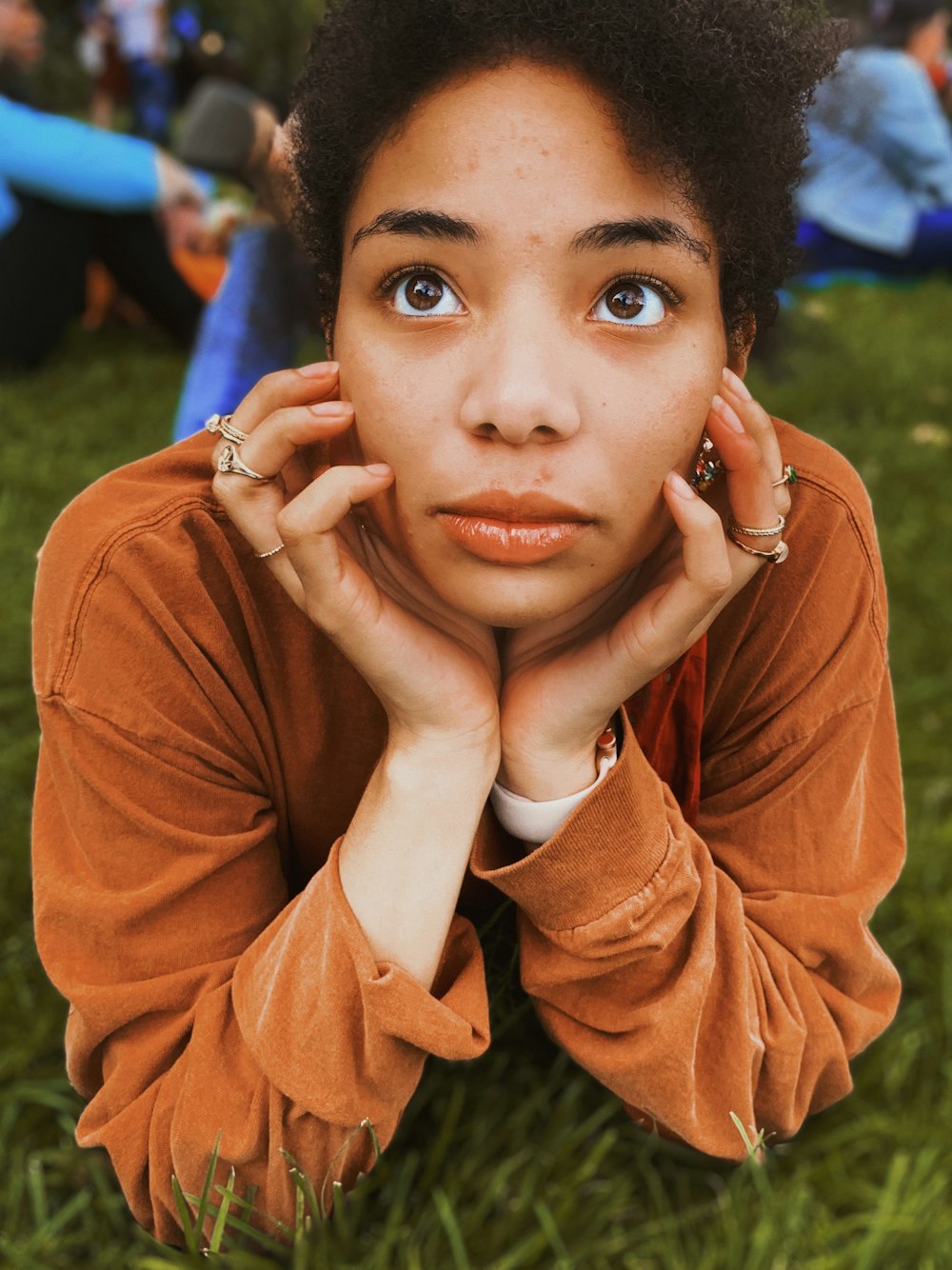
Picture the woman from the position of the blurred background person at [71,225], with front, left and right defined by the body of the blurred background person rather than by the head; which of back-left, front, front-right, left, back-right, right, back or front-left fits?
right

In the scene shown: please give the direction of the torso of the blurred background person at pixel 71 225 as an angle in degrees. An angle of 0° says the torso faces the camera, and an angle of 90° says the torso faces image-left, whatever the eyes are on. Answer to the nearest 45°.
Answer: approximately 270°

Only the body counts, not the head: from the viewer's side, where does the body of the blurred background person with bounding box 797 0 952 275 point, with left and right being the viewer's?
facing away from the viewer and to the right of the viewer

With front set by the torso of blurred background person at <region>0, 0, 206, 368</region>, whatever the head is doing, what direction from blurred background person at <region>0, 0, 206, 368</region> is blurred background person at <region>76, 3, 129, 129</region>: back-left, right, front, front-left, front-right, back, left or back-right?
left

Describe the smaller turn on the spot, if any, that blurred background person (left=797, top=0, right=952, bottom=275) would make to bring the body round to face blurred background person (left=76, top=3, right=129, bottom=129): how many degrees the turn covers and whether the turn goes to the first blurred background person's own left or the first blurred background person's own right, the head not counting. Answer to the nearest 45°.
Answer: approximately 90° to the first blurred background person's own left

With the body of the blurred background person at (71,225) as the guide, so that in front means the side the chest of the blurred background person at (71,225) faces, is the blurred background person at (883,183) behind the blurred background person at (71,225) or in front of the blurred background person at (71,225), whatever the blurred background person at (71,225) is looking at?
in front
